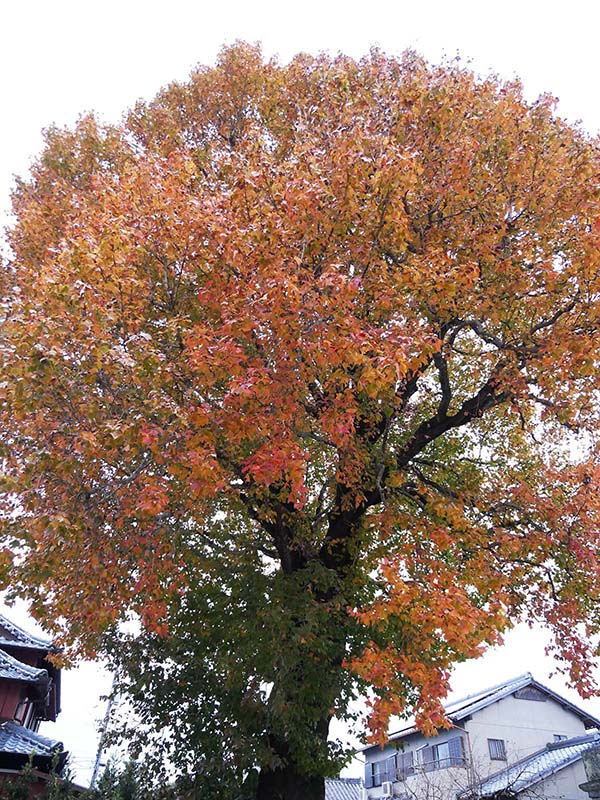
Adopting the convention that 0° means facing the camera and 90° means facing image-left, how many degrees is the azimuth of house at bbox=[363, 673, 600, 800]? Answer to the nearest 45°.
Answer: approximately 45°

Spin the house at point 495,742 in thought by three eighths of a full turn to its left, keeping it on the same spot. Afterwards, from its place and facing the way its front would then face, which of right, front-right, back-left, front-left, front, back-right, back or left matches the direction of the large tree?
right

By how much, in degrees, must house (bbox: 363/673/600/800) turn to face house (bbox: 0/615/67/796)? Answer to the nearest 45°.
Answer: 0° — it already faces it
